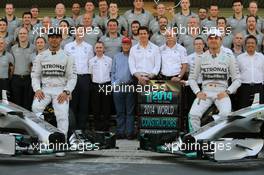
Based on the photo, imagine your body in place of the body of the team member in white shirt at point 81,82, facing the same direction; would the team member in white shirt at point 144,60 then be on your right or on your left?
on your left

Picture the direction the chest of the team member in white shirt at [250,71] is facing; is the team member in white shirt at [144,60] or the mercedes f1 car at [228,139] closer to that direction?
the mercedes f1 car

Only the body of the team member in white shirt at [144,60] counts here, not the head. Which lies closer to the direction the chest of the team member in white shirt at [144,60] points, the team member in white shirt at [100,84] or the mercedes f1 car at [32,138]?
the mercedes f1 car

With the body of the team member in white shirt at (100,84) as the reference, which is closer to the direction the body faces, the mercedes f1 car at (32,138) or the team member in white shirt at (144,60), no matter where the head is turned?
the mercedes f1 car

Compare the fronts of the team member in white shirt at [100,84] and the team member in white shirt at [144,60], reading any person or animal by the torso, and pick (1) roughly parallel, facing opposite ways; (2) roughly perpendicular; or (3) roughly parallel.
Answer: roughly parallel

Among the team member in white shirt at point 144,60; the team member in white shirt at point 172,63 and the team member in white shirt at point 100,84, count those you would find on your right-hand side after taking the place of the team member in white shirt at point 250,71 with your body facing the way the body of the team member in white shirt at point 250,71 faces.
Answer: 3

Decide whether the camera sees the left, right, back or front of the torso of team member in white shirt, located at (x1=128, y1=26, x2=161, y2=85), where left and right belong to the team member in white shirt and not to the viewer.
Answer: front

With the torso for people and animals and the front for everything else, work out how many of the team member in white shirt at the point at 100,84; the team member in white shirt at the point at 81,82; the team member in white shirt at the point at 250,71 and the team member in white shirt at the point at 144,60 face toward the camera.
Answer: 4

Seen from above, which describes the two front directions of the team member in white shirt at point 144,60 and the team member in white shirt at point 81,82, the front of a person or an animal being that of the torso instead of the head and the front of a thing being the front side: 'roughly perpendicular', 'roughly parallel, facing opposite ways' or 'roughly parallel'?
roughly parallel

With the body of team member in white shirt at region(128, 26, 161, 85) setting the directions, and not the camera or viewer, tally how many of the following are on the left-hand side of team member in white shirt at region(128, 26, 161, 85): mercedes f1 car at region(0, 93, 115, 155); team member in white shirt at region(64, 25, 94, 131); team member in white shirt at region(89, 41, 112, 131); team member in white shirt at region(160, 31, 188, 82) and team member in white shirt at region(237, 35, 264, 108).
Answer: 2

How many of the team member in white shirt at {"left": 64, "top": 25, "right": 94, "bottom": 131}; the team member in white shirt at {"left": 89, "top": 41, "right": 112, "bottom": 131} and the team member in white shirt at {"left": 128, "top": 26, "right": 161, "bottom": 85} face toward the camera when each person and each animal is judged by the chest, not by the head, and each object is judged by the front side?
3

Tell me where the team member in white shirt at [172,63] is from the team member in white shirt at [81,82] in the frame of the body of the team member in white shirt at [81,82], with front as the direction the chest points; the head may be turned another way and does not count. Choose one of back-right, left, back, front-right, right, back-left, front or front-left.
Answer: left

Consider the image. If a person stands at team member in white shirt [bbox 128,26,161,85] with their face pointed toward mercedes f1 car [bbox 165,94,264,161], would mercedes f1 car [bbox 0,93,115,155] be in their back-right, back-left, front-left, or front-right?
front-right

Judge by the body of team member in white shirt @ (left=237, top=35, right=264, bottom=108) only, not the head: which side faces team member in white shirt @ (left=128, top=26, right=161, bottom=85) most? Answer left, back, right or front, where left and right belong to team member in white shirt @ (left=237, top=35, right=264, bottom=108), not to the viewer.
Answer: right

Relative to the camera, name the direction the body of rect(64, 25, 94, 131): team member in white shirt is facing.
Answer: toward the camera

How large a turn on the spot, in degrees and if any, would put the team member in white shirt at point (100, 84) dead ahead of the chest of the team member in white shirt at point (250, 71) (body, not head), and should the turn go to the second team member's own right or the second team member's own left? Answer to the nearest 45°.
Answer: approximately 90° to the second team member's own right

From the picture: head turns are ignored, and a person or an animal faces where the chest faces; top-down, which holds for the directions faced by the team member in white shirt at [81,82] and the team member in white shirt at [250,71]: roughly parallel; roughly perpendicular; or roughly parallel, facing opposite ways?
roughly parallel
